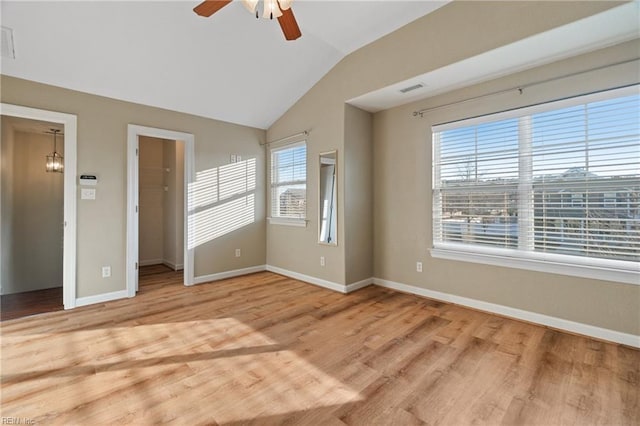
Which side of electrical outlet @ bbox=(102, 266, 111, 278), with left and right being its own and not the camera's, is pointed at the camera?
front

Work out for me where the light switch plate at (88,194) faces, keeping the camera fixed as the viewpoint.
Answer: facing the viewer

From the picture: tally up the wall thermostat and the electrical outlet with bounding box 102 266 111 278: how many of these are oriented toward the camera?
2

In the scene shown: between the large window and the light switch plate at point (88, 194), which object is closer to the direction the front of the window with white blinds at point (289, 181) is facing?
the light switch plate

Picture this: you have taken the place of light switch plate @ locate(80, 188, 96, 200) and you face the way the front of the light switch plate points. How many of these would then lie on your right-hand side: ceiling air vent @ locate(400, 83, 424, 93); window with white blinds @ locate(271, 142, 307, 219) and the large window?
0

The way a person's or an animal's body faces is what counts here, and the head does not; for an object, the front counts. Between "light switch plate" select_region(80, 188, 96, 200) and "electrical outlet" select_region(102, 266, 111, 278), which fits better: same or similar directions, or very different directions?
same or similar directions

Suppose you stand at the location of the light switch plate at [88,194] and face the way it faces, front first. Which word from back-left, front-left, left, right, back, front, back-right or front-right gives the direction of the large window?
front-left

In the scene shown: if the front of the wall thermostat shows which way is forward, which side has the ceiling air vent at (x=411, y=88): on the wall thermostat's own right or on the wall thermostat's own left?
on the wall thermostat's own left

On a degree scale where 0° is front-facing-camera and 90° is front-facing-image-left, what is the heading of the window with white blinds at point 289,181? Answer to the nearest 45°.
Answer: approximately 45°

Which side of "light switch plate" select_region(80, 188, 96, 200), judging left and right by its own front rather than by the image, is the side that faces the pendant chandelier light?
back

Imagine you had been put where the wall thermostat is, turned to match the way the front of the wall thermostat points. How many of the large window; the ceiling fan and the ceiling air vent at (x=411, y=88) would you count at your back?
0

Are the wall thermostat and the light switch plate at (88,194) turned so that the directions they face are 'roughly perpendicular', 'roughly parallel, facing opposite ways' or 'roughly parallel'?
roughly parallel

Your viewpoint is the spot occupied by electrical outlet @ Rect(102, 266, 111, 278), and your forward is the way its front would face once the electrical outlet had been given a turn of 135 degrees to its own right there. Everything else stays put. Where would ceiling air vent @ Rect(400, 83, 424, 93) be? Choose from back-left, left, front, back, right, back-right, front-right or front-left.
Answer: back

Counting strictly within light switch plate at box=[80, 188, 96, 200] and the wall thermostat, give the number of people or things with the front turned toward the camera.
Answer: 2

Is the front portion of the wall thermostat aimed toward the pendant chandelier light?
no

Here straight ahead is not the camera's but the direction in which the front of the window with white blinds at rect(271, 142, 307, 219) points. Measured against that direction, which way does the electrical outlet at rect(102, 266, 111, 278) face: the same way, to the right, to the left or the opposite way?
to the left

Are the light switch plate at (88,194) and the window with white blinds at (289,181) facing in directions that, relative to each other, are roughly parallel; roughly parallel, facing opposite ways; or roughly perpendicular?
roughly perpendicular

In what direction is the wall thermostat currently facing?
toward the camera

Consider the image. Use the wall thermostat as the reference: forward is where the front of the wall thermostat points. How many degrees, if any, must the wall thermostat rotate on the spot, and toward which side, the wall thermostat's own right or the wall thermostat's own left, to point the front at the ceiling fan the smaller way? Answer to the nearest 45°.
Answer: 0° — it already faces it
